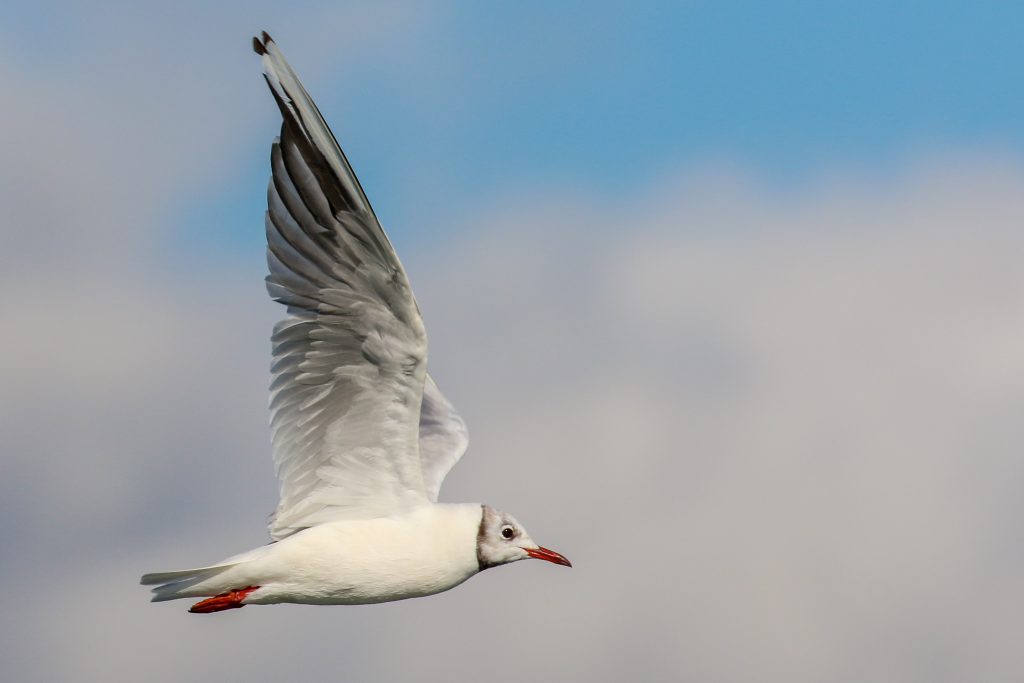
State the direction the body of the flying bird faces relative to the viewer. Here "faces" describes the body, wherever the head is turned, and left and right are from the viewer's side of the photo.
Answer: facing to the right of the viewer
